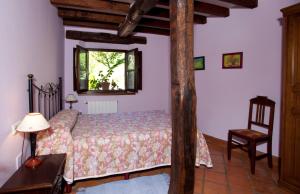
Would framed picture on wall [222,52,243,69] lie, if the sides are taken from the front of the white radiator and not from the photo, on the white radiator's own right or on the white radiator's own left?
on the white radiator's own left

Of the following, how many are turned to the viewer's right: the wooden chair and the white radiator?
0

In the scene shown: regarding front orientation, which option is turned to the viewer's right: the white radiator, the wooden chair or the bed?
the bed

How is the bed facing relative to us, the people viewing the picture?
facing to the right of the viewer

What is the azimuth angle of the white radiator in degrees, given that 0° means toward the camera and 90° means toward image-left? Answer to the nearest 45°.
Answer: approximately 0°

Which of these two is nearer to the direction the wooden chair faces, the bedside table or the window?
the bedside table

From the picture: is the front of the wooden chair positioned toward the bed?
yes

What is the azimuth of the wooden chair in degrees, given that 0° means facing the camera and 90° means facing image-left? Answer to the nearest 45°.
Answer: approximately 45°

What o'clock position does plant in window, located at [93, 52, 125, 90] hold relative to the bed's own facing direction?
The plant in window is roughly at 9 o'clock from the bed.

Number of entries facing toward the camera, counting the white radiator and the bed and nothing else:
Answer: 1

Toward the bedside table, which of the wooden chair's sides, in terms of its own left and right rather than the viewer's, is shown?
front

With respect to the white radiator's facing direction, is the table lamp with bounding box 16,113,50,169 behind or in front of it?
in front

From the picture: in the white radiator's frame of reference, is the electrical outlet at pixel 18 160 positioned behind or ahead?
ahead

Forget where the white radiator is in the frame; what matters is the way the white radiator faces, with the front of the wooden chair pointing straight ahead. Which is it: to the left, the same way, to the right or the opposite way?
to the left

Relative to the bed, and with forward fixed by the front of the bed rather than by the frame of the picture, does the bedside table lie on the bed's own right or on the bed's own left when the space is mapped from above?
on the bed's own right
